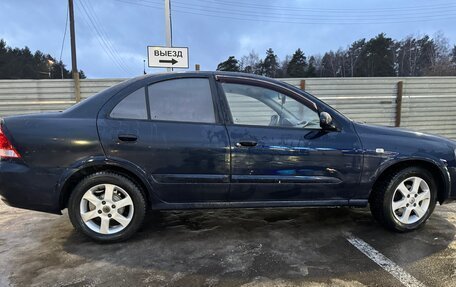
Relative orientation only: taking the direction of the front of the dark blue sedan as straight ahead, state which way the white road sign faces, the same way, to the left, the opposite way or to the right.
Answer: to the right

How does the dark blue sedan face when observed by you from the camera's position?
facing to the right of the viewer

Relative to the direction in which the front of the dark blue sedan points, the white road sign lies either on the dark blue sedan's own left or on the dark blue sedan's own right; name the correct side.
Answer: on the dark blue sedan's own left

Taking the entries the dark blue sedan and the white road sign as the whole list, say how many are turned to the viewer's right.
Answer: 1

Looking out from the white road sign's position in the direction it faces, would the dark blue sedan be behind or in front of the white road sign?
in front

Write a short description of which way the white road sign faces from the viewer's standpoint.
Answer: facing the viewer
